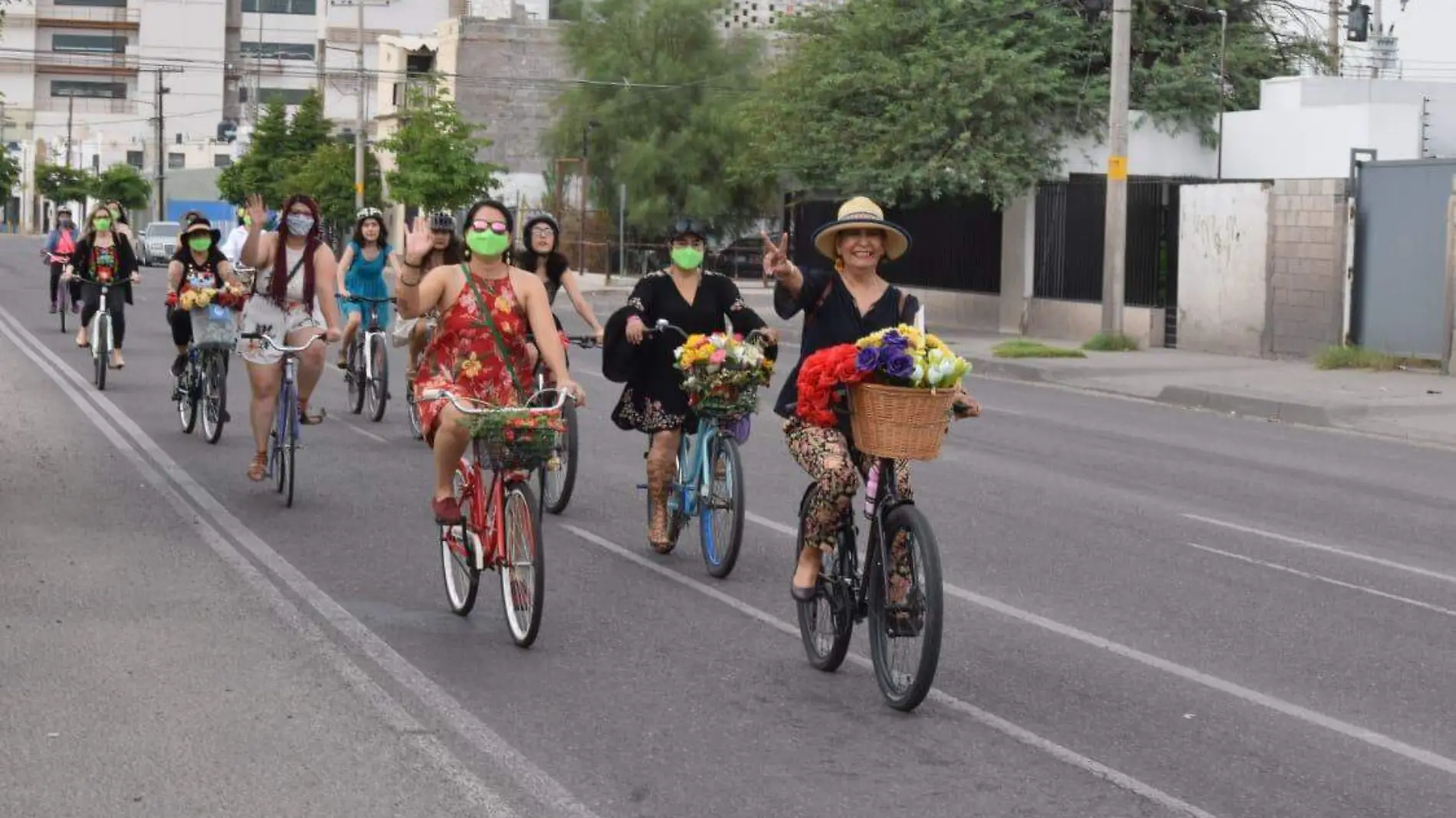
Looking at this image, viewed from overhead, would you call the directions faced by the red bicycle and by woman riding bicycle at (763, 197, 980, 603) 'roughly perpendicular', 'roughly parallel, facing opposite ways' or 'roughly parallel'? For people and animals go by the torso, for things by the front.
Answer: roughly parallel

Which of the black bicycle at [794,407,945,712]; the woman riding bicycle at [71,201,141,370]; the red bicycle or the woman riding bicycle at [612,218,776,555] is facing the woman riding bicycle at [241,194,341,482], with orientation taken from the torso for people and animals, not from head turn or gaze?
the woman riding bicycle at [71,201,141,370]

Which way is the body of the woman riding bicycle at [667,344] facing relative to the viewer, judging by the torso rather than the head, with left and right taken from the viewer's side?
facing the viewer and to the right of the viewer

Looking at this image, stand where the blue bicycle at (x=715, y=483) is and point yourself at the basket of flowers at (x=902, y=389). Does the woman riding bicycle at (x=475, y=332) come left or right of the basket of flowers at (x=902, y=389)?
right

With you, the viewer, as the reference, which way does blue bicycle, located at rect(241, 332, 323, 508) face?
facing the viewer

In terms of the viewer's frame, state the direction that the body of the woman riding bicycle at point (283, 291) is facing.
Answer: toward the camera

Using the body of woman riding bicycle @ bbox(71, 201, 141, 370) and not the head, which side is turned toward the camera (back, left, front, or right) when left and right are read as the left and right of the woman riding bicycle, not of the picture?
front

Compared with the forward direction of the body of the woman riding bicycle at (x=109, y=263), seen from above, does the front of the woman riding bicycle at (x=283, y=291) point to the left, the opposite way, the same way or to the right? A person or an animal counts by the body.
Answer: the same way

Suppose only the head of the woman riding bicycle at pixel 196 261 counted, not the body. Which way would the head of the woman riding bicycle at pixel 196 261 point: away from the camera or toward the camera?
toward the camera

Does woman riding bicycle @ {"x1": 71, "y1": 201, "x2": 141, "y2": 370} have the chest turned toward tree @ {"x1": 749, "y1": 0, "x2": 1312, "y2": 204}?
no

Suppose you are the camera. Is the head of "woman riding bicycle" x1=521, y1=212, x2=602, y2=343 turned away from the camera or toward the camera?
toward the camera

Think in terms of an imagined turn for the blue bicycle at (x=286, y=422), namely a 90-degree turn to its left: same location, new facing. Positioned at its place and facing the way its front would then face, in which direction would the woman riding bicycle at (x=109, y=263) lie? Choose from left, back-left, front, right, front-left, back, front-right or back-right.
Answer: left

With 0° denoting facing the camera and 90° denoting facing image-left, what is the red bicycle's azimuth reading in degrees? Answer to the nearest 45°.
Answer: approximately 315°

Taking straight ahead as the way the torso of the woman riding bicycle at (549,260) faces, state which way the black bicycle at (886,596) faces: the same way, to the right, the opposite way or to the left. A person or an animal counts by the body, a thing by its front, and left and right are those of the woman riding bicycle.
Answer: the same way

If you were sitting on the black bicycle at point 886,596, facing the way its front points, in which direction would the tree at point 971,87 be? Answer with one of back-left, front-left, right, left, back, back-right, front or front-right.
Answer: back-left

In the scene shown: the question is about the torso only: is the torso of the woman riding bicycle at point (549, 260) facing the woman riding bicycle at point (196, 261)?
no
